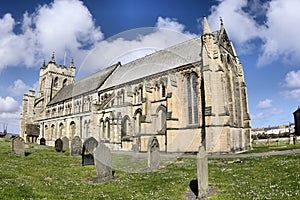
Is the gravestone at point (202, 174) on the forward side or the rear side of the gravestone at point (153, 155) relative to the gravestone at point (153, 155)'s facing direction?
on the forward side

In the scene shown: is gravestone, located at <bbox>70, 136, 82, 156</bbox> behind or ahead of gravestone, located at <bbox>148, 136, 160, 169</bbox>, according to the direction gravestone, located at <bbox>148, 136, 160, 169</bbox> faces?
behind

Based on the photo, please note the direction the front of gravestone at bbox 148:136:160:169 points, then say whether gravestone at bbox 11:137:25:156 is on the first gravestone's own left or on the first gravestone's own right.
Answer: on the first gravestone's own right

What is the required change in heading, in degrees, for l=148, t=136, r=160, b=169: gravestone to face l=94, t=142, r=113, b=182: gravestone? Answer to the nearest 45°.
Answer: approximately 45° to its right

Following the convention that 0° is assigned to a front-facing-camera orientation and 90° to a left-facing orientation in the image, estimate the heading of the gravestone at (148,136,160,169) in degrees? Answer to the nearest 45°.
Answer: approximately 0°

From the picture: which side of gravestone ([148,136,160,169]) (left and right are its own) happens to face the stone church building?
back
